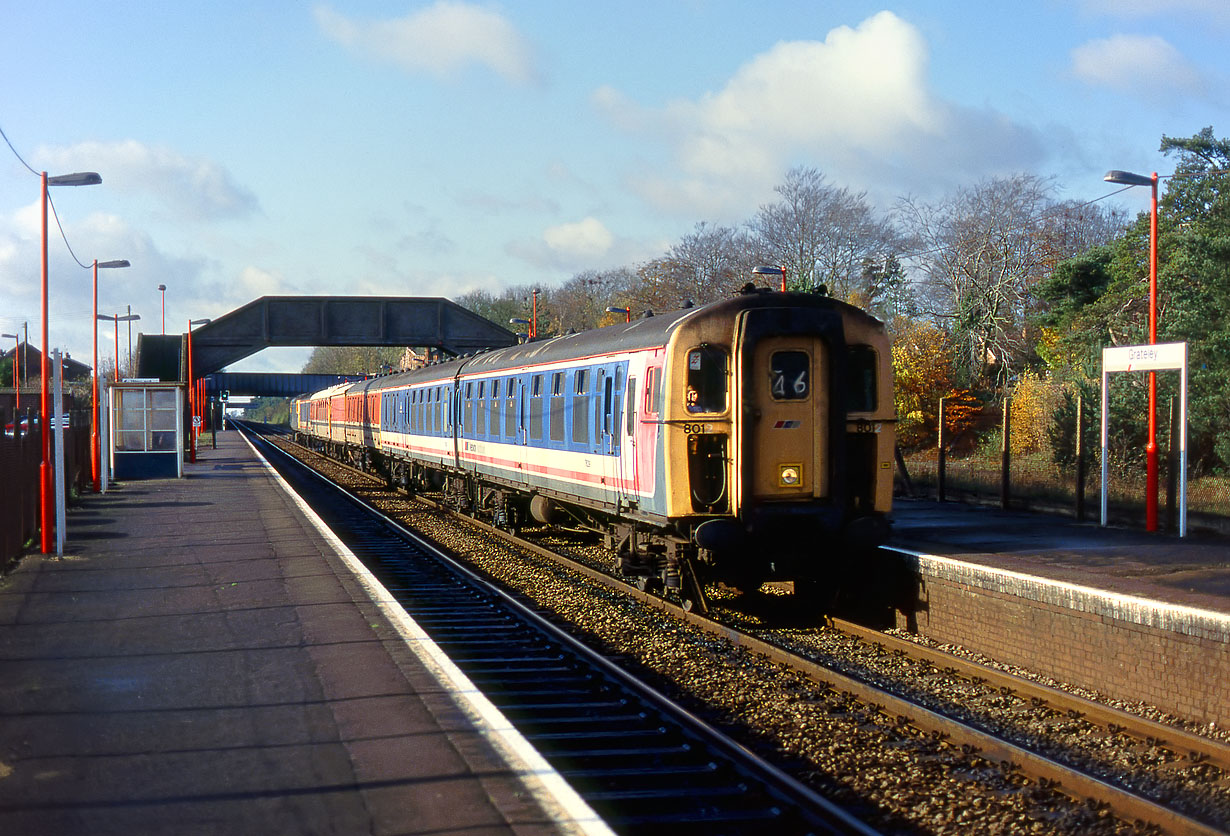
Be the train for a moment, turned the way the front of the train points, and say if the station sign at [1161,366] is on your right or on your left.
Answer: on your left

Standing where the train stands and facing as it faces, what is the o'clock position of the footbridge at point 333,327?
The footbridge is roughly at 7 o'clock from the train.

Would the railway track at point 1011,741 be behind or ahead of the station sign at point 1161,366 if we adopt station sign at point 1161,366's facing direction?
ahead

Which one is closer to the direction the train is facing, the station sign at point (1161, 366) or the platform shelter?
the station sign

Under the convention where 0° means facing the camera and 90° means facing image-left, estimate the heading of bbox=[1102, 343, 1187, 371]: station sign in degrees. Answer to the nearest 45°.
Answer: approximately 45°

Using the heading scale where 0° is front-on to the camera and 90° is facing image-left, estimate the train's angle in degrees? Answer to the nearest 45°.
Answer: approximately 315°

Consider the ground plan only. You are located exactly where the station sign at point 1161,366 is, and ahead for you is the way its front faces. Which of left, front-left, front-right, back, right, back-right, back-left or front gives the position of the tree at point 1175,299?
back-right

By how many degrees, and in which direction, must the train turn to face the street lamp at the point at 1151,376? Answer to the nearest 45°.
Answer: approximately 90° to its left

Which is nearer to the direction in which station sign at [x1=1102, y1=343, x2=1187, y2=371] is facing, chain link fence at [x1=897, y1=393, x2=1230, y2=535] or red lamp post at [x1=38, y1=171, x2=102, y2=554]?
the red lamp post

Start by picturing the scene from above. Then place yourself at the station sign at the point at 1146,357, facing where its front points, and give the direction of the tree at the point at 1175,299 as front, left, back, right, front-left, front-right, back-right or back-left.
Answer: back-right

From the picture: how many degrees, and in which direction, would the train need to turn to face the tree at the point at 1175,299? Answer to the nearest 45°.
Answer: approximately 90° to its left

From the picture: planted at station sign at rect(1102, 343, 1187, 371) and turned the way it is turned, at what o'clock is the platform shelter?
The platform shelter is roughly at 2 o'clock from the station sign.

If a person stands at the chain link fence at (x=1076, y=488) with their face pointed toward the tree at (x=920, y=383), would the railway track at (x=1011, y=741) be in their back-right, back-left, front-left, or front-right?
back-left

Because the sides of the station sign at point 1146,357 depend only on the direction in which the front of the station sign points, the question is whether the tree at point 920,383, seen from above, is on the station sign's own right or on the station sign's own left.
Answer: on the station sign's own right

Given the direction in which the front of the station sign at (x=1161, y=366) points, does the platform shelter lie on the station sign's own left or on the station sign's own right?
on the station sign's own right
